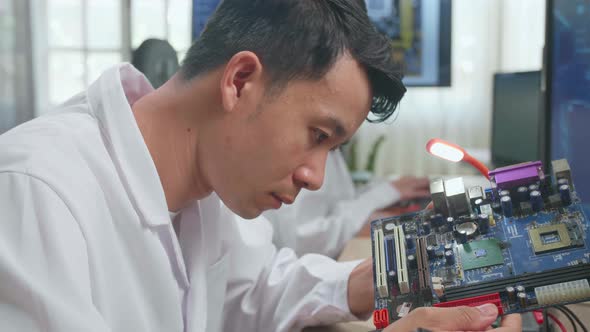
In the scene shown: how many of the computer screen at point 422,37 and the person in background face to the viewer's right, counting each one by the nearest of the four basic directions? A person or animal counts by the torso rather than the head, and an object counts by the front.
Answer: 1

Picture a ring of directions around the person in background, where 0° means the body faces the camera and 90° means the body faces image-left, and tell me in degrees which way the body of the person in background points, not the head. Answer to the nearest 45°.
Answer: approximately 270°

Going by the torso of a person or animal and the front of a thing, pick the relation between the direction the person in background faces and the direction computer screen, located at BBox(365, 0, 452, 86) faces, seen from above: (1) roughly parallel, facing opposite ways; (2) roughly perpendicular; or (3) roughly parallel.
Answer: roughly perpendicular

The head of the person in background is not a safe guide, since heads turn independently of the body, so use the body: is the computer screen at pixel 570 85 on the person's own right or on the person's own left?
on the person's own right

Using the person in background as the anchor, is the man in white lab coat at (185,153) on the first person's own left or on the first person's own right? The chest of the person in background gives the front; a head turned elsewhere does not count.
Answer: on the first person's own right

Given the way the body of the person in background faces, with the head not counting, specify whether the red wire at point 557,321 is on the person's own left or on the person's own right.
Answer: on the person's own right

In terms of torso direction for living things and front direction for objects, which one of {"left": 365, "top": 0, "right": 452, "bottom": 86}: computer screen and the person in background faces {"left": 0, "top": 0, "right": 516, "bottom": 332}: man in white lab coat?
the computer screen

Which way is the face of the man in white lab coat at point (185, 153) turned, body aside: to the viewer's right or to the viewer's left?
to the viewer's right
